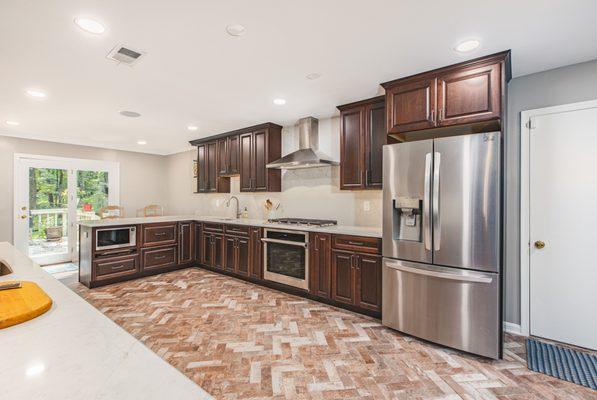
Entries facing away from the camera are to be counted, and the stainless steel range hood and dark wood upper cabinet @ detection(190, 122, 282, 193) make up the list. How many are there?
0

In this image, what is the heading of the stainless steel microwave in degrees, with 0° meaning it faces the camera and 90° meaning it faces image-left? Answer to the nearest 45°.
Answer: approximately 0°

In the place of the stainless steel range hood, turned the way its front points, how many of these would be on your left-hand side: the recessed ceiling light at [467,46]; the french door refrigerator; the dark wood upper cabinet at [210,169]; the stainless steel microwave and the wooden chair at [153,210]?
2

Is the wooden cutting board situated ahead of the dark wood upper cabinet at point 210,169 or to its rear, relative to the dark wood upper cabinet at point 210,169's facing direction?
ahead

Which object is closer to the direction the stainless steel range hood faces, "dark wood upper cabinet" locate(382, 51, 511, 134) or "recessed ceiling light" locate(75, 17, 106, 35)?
the recessed ceiling light

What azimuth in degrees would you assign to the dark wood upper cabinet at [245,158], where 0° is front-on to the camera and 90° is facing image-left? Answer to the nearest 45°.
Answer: approximately 45°

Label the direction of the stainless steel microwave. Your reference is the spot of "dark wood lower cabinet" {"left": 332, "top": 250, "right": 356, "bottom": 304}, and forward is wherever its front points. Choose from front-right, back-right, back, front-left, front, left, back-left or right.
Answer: front-right

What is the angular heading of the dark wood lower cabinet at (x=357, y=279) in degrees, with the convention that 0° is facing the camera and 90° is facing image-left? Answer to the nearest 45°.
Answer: approximately 45°

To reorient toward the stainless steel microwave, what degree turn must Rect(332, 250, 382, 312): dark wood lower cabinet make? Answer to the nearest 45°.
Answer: approximately 45° to its right
